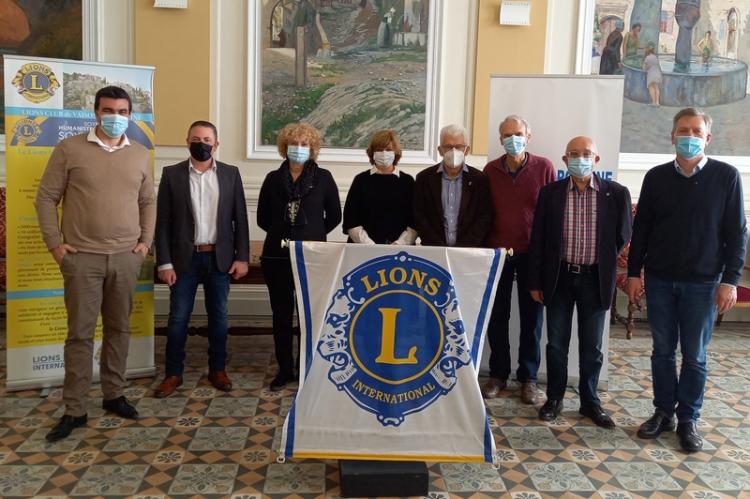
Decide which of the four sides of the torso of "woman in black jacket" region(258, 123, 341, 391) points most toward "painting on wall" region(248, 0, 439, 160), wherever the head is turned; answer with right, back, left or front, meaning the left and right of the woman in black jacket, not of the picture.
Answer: back

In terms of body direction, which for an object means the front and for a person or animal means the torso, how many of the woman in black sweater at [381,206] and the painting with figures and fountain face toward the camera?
2

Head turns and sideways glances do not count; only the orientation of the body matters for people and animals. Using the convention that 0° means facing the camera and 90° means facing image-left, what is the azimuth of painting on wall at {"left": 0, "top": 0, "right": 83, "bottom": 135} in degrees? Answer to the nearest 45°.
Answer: approximately 0°

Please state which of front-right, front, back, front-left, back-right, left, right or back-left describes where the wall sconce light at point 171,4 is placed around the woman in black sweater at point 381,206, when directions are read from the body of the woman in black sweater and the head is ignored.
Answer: back-right

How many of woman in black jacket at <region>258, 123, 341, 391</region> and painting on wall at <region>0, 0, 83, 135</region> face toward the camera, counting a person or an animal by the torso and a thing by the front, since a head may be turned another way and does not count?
2

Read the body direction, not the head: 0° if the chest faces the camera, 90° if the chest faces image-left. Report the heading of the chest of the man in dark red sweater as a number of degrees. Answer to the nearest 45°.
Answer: approximately 0°

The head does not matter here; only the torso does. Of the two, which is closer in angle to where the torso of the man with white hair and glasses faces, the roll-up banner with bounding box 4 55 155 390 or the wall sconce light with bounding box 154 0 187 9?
the roll-up banner
